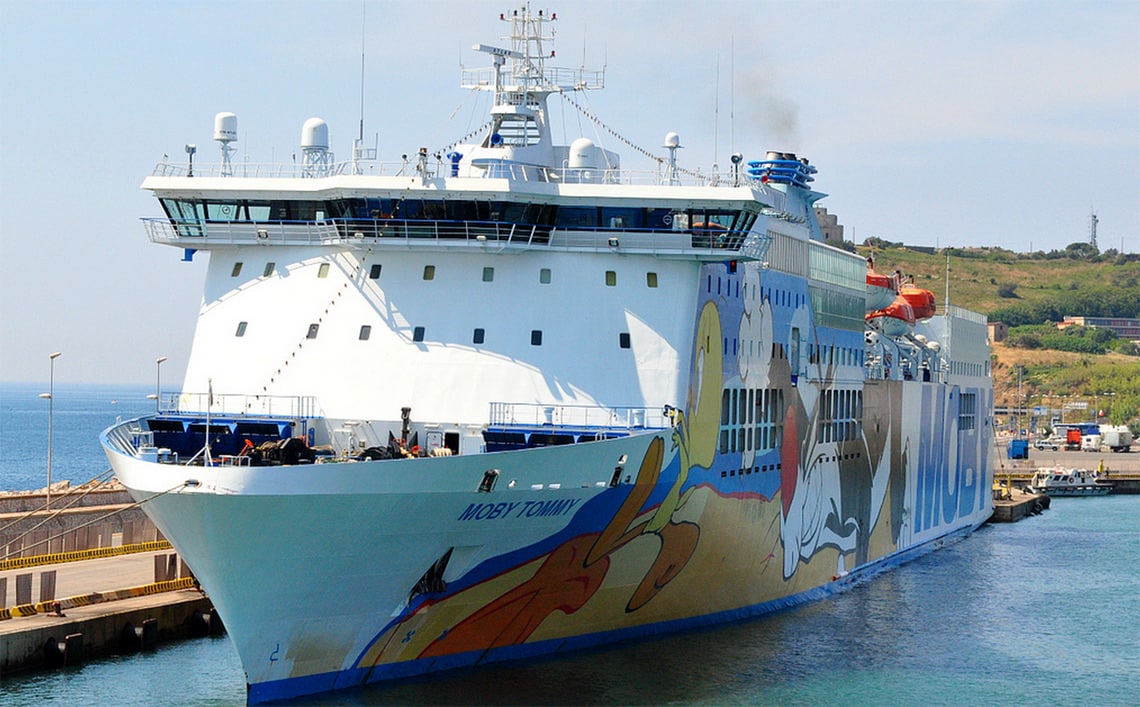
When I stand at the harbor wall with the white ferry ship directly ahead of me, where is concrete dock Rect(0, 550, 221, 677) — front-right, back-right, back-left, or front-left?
front-right

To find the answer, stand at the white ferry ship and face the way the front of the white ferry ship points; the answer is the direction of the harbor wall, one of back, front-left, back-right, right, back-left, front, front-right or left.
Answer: right

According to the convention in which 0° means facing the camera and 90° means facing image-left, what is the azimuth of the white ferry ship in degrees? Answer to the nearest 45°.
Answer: approximately 45°
